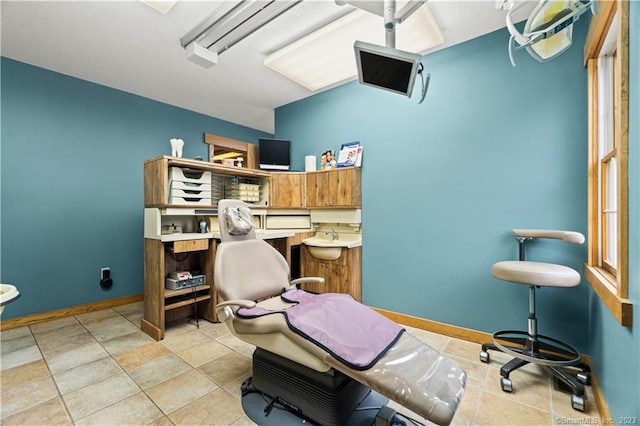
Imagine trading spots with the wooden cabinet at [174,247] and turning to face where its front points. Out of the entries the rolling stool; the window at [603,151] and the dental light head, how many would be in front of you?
3

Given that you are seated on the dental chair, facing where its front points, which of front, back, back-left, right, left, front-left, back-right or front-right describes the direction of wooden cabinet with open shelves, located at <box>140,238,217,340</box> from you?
back

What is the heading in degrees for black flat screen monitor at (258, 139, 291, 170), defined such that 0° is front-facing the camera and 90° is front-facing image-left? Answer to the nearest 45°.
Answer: approximately 0°

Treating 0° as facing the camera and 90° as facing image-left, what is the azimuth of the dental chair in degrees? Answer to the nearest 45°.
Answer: approximately 315°

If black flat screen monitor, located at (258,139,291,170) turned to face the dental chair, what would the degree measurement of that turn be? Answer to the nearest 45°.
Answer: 0° — it already faces it

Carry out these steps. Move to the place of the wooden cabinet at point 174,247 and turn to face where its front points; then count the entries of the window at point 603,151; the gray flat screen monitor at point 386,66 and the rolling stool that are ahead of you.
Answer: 3

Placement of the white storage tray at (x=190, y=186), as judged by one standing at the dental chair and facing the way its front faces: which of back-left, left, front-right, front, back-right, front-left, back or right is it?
back

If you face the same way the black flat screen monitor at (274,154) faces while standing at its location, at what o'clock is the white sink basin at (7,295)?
The white sink basin is roughly at 1 o'clock from the black flat screen monitor.

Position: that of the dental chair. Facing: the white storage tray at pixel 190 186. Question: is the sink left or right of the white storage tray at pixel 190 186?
right

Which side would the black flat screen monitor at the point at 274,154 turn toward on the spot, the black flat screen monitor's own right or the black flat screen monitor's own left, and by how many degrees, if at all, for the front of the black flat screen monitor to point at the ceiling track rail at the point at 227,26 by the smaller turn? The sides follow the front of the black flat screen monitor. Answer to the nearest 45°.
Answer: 0° — it already faces it

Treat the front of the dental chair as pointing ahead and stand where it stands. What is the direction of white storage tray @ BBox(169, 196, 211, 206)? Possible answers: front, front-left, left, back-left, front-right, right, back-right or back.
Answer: back
